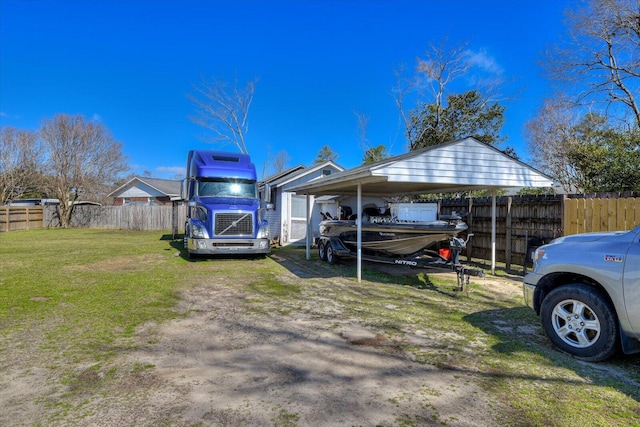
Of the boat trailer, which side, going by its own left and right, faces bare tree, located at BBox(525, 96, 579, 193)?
left

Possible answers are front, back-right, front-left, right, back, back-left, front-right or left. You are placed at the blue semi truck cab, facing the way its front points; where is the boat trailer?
front-left

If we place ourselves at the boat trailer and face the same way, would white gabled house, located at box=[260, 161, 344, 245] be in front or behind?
behind

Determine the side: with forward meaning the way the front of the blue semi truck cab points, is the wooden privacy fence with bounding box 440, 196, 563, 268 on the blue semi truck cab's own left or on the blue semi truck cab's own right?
on the blue semi truck cab's own left

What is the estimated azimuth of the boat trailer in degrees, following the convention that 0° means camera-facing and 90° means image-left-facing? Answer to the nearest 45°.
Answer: approximately 315°

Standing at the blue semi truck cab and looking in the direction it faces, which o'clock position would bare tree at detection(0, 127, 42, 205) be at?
The bare tree is roughly at 5 o'clock from the blue semi truck cab.

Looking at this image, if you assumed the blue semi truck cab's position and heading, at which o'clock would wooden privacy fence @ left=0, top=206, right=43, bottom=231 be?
The wooden privacy fence is roughly at 5 o'clock from the blue semi truck cab.

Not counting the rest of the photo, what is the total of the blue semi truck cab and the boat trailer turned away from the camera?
0

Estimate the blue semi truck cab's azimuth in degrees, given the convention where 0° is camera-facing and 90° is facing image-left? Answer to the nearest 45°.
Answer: approximately 0°

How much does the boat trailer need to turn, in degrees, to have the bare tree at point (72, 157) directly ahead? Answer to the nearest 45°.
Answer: approximately 180°
